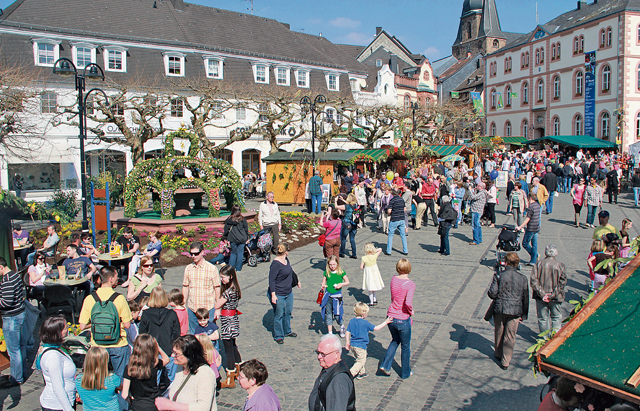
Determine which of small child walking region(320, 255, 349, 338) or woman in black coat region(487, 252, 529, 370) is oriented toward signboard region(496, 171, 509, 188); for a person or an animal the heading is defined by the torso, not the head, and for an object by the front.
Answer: the woman in black coat

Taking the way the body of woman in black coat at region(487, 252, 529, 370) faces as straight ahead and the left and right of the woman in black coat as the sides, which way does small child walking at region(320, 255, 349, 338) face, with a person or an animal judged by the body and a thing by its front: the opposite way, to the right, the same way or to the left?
the opposite way

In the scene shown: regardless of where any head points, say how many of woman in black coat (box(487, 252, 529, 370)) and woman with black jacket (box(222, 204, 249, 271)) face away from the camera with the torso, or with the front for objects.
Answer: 2

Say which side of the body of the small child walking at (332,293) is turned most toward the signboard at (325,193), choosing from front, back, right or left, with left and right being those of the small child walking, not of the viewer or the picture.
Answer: back

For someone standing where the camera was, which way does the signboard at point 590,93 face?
facing the viewer and to the left of the viewer

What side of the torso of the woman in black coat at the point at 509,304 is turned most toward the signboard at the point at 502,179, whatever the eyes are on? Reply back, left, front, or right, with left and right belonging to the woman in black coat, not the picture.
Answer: front

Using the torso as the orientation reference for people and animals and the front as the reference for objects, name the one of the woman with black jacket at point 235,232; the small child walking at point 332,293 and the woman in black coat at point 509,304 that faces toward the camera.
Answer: the small child walking

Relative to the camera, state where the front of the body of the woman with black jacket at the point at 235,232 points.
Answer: away from the camera

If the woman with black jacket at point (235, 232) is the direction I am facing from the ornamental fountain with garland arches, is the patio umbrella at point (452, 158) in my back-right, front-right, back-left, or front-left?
back-left
